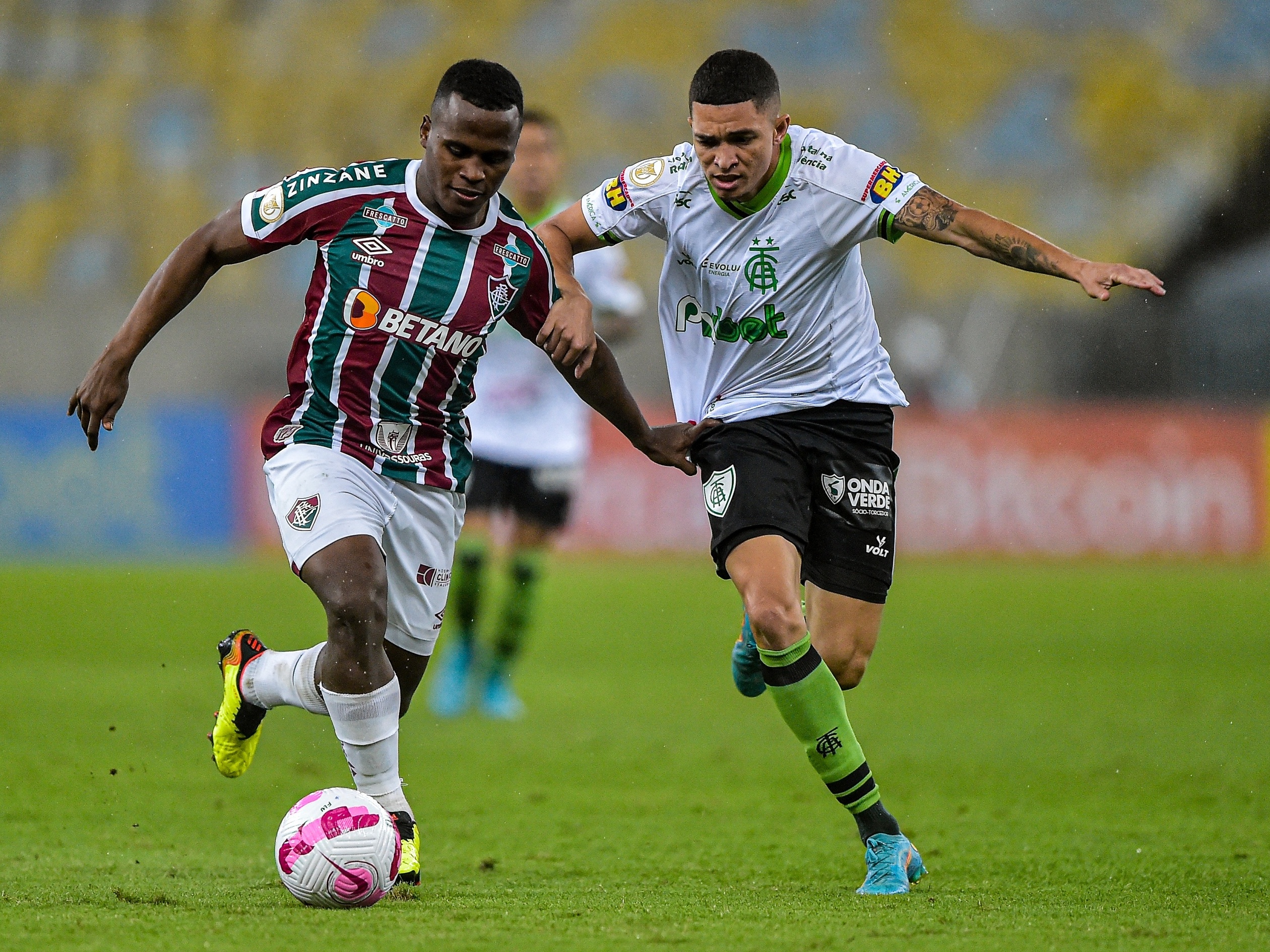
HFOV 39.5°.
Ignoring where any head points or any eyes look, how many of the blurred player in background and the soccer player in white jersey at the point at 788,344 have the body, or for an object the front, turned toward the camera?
2

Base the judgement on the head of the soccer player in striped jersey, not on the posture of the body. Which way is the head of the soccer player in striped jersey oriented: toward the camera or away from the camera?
toward the camera

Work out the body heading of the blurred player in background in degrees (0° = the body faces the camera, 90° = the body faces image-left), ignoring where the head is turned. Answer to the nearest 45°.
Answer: approximately 0°

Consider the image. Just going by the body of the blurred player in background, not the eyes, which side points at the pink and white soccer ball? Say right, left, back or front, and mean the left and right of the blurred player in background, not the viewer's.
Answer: front

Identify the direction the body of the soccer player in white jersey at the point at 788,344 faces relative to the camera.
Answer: toward the camera

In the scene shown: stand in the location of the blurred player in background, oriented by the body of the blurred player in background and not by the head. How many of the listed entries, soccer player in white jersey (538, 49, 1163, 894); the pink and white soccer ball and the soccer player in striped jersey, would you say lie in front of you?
3

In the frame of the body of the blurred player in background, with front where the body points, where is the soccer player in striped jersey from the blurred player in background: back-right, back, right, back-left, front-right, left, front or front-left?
front

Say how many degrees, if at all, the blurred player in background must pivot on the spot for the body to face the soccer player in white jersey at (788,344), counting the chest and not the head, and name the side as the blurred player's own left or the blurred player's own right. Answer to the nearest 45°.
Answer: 0° — they already face them

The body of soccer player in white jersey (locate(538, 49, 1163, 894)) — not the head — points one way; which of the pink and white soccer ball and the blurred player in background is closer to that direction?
the pink and white soccer ball

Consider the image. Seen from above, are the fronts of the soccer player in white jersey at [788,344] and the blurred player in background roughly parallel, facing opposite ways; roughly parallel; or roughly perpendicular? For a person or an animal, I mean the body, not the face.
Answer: roughly parallel

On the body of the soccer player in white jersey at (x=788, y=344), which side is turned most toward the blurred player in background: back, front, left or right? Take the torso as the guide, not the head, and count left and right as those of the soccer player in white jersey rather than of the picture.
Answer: back

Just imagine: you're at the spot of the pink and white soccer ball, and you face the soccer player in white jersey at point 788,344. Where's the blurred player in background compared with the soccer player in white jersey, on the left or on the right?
left
